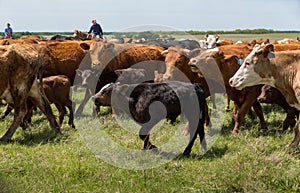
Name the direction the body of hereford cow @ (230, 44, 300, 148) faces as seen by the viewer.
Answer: to the viewer's left

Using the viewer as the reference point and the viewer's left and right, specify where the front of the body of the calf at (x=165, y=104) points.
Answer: facing to the left of the viewer

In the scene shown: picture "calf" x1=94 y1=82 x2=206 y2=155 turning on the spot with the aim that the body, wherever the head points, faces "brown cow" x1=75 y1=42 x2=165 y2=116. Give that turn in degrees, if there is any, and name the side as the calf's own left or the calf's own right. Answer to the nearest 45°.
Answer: approximately 90° to the calf's own right

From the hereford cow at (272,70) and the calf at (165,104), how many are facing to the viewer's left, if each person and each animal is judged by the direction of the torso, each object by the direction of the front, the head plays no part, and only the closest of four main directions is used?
2

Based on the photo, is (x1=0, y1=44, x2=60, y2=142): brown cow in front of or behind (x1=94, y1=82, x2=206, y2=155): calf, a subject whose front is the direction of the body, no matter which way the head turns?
in front

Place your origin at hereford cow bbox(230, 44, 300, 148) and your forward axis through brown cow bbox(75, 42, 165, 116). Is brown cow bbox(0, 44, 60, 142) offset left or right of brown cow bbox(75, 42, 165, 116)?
left

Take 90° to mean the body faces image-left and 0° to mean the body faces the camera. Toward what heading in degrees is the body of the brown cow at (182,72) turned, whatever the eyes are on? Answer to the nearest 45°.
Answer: approximately 45°

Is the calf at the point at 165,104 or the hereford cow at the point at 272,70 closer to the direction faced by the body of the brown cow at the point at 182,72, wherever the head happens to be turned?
the calf

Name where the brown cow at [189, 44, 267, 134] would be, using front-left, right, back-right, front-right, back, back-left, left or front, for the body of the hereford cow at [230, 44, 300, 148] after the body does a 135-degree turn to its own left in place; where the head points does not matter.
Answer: back

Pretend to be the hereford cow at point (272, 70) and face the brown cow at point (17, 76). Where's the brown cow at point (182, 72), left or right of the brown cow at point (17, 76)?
right

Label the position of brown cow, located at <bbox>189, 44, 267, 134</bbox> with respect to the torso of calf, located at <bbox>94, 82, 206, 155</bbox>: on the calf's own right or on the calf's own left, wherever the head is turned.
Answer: on the calf's own right
